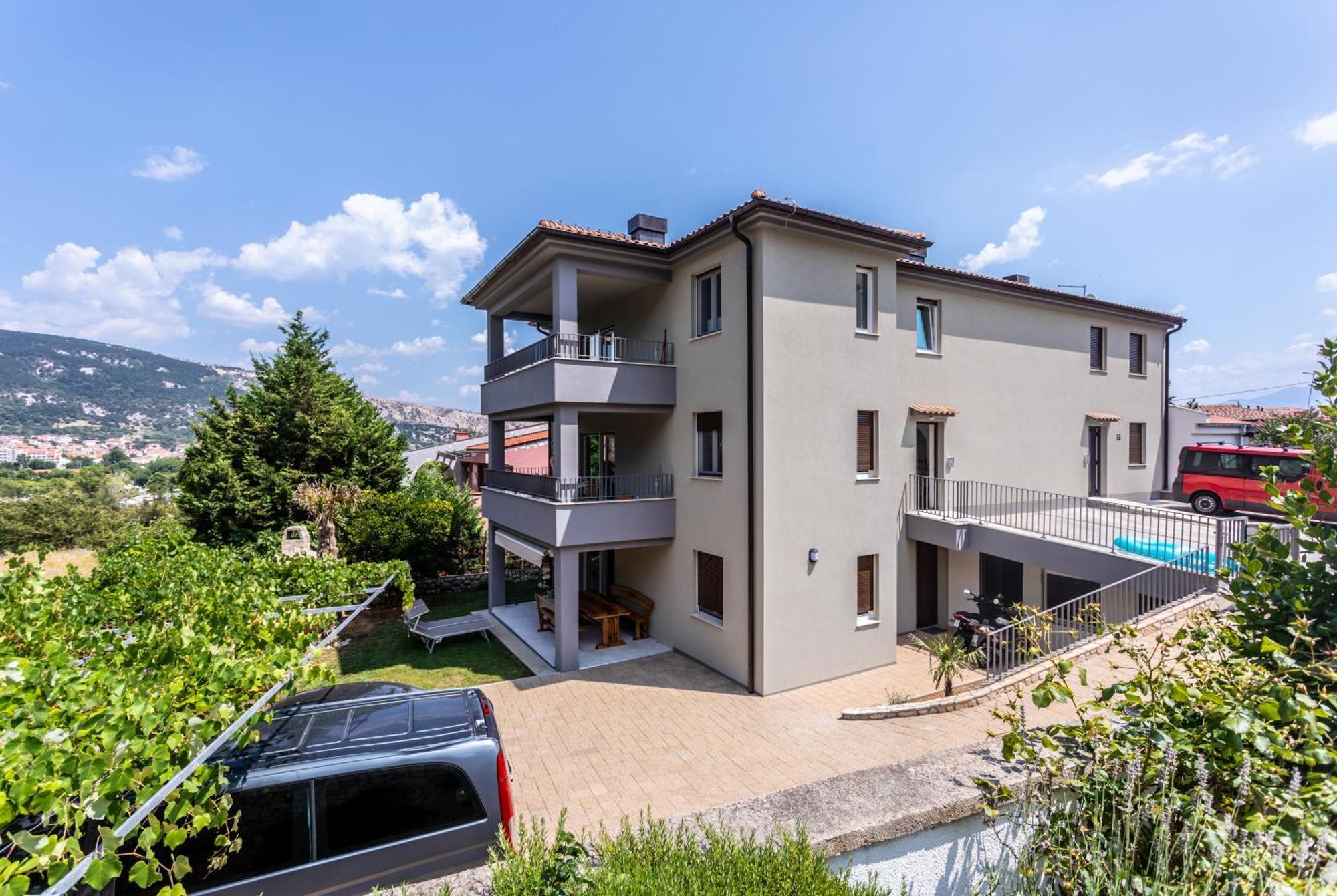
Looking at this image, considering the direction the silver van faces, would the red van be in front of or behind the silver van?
behind

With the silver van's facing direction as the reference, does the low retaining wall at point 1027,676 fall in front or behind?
behind

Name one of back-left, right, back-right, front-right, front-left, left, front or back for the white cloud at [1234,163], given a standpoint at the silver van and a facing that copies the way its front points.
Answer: back

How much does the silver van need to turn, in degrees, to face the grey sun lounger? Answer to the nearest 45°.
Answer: approximately 90° to its right

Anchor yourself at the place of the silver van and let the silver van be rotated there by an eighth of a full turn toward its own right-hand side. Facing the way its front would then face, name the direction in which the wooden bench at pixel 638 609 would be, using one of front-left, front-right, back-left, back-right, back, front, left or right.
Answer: right

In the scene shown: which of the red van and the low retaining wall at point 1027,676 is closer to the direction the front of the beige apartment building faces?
the low retaining wall

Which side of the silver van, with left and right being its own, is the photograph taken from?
left

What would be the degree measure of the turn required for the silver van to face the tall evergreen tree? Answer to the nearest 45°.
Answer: approximately 90° to its right
